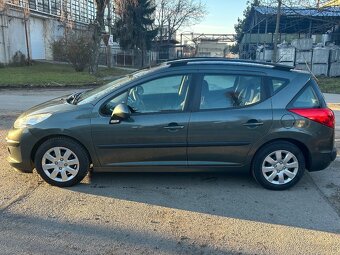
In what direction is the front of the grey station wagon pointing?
to the viewer's left

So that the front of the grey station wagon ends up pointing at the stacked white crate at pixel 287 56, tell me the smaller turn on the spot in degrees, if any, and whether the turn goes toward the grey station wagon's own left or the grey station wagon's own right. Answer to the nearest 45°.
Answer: approximately 90° to the grey station wagon's own right

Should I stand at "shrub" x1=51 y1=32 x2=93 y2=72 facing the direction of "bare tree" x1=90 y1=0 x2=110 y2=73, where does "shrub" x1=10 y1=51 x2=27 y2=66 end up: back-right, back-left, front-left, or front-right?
back-left

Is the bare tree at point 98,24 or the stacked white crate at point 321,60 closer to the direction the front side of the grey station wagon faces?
the bare tree

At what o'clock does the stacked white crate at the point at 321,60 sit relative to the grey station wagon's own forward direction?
The stacked white crate is roughly at 4 o'clock from the grey station wagon.

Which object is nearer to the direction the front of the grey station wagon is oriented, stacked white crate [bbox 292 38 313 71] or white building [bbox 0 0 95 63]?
the white building

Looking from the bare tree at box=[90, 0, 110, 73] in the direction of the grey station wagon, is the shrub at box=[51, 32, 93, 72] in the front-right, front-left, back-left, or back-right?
back-right

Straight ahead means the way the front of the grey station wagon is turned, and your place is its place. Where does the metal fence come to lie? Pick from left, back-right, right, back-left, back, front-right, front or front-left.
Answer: right
